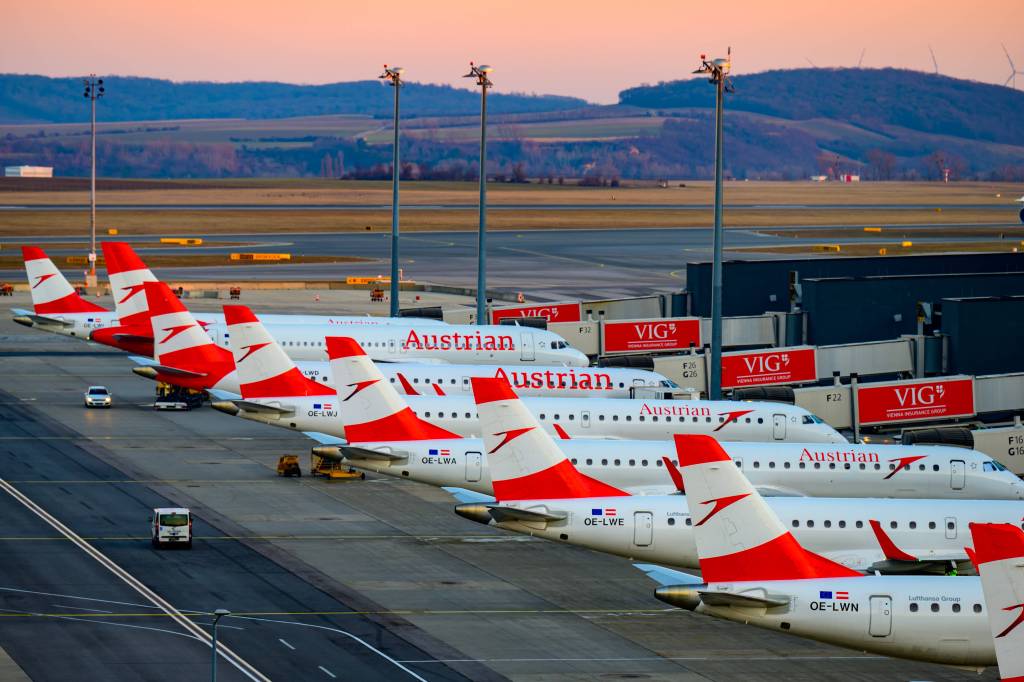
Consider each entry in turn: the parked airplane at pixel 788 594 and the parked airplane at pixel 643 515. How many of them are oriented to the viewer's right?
2

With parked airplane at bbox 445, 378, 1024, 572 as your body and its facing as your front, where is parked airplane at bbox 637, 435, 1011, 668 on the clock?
parked airplane at bbox 637, 435, 1011, 668 is roughly at 2 o'clock from parked airplane at bbox 445, 378, 1024, 572.

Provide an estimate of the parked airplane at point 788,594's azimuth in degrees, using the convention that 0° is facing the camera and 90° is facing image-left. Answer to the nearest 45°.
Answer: approximately 270°

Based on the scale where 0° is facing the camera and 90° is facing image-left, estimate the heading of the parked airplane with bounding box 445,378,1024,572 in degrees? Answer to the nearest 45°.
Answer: approximately 270°

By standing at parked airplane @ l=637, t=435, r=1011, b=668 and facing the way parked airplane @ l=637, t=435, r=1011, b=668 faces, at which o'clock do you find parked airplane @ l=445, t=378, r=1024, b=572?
parked airplane @ l=445, t=378, r=1024, b=572 is roughly at 8 o'clock from parked airplane @ l=637, t=435, r=1011, b=668.
